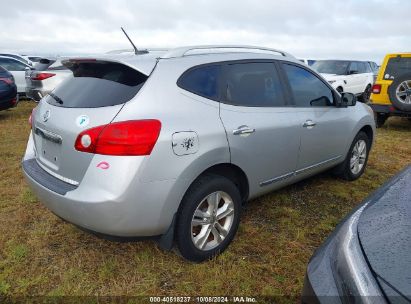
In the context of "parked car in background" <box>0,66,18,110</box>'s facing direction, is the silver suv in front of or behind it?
behind

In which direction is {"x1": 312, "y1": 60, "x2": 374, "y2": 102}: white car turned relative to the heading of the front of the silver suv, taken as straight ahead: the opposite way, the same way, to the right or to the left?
the opposite way

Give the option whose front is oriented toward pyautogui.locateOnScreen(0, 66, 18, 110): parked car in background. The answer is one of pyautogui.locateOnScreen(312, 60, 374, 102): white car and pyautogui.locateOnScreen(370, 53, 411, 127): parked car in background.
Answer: the white car

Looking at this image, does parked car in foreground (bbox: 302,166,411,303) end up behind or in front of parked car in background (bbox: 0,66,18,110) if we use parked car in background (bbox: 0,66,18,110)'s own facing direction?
behind

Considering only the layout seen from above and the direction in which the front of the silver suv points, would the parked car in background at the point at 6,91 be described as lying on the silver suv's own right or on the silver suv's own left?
on the silver suv's own left

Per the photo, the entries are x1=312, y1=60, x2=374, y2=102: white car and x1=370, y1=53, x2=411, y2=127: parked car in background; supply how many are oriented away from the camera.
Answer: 1

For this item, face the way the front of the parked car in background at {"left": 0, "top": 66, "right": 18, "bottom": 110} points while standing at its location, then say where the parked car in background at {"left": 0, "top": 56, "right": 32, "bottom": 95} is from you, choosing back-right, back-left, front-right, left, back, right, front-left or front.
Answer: front-right

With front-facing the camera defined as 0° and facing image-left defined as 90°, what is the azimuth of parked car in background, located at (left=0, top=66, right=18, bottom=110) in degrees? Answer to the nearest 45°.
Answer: approximately 135°

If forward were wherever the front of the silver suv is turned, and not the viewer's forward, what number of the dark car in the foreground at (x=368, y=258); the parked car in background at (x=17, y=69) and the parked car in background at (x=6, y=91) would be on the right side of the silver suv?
1

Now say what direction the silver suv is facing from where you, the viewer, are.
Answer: facing away from the viewer and to the right of the viewer

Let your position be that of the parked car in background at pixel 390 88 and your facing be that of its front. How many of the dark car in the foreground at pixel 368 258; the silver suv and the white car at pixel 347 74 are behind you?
2

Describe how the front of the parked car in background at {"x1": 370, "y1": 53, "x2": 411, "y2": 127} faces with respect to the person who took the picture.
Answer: facing away from the viewer

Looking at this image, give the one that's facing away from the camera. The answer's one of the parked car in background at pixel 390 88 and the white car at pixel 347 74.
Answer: the parked car in background

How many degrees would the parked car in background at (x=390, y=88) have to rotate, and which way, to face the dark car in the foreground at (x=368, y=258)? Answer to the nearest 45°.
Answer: approximately 180°

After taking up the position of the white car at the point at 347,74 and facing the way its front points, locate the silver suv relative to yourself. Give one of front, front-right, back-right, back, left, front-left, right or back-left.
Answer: front-left
